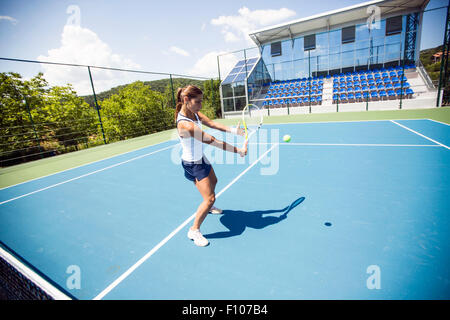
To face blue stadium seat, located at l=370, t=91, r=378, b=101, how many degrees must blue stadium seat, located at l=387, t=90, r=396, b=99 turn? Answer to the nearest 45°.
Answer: approximately 90° to its right

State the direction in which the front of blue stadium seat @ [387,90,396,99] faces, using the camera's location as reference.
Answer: facing the viewer

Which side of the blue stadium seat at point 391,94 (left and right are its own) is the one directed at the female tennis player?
front

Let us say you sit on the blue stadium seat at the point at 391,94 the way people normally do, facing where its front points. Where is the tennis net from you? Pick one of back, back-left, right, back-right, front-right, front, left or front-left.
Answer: front

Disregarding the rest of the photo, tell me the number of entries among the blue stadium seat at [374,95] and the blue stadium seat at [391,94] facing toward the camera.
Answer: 2

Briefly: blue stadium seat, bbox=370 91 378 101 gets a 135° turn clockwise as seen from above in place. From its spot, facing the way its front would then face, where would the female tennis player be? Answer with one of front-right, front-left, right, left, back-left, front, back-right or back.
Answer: back-left

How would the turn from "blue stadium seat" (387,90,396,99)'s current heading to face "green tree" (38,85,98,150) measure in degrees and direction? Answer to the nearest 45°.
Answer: approximately 90° to its right

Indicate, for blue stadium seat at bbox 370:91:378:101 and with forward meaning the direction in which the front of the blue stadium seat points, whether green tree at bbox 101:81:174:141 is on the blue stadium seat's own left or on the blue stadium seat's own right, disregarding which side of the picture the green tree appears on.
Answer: on the blue stadium seat's own right

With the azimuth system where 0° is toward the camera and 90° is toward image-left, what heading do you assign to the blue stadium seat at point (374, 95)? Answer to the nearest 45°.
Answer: approximately 0°

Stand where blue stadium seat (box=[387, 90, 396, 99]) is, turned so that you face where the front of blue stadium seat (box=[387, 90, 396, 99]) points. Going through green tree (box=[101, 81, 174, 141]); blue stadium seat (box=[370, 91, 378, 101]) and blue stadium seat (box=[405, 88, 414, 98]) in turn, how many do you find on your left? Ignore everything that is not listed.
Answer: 1

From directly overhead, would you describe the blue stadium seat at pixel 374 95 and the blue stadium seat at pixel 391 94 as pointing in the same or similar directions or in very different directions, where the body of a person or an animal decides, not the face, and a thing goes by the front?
same or similar directions

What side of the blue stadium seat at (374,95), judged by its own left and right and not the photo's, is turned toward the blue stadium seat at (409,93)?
left

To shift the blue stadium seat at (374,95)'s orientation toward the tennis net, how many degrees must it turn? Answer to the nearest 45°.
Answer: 0° — it already faces it
